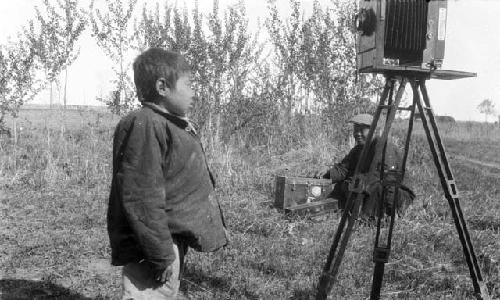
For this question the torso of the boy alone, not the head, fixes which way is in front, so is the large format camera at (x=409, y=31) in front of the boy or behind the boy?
in front

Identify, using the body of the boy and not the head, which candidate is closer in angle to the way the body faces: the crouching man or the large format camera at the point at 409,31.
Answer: the large format camera

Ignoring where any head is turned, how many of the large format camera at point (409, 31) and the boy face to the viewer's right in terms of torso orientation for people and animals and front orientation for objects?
1

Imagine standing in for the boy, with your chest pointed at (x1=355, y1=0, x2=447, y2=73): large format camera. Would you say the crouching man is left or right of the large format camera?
left

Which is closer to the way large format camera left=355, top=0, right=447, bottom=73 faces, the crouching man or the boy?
the boy

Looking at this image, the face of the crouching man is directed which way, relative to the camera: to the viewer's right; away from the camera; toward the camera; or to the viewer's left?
toward the camera

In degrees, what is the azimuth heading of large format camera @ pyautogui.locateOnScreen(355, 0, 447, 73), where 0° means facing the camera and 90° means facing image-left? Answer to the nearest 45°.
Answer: approximately 45°

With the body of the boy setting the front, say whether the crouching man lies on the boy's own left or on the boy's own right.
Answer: on the boy's own left

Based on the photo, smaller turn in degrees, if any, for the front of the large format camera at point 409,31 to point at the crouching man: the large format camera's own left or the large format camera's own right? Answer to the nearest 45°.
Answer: approximately 135° to the large format camera's own right

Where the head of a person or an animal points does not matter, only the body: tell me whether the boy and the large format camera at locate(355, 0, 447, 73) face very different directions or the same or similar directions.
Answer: very different directions

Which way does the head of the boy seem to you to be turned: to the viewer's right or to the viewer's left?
to the viewer's right

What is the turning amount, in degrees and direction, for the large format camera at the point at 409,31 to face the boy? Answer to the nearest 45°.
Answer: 0° — it already faces them

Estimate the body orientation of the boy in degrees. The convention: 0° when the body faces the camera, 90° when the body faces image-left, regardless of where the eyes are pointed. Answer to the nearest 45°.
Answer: approximately 270°
